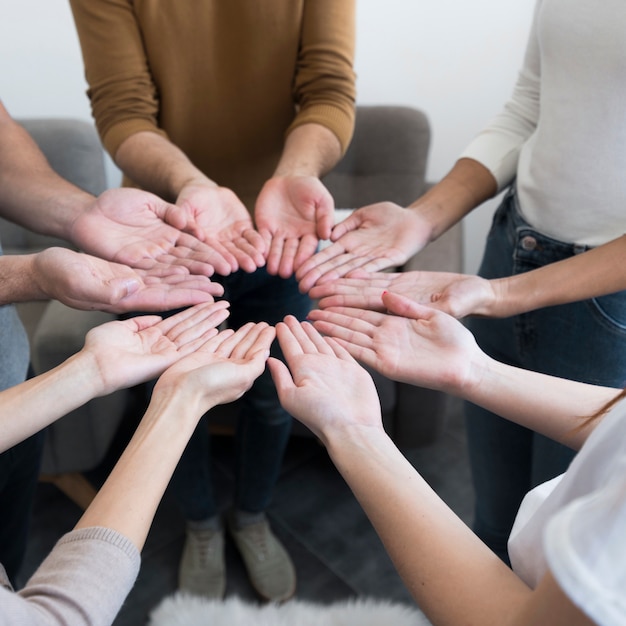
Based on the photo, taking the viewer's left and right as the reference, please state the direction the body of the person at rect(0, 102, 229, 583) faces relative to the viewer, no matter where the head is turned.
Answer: facing to the right of the viewer

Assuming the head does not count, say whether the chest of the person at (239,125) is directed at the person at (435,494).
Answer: yes

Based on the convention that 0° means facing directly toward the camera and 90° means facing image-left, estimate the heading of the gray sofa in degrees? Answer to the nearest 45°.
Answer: approximately 0°

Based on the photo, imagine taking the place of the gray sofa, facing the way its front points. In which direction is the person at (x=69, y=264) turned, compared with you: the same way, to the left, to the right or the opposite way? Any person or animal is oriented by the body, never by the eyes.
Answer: to the left

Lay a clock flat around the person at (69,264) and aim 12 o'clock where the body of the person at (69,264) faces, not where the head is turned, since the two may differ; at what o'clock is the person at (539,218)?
the person at (539,218) is roughly at 1 o'clock from the person at (69,264).

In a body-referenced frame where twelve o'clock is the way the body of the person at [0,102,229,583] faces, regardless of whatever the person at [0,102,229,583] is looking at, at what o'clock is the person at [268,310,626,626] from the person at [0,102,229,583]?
the person at [268,310,626,626] is roughly at 2 o'clock from the person at [0,102,229,583].
